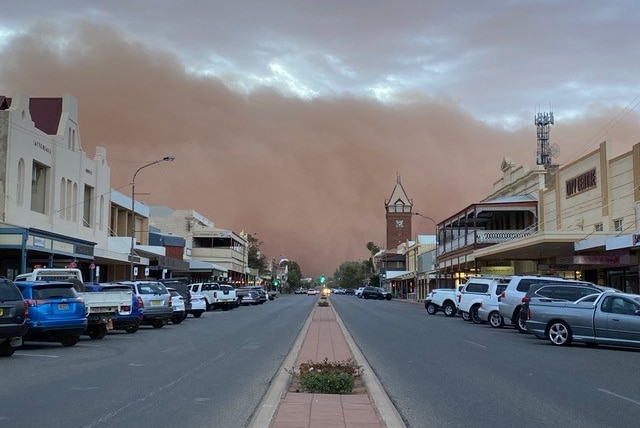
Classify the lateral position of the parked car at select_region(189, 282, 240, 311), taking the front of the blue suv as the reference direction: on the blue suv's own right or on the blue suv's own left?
on the blue suv's own right

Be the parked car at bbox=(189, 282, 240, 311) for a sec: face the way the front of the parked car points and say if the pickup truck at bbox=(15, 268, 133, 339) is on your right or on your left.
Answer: on your left

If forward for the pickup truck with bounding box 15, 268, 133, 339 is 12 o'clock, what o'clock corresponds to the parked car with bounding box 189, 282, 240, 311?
The parked car is roughly at 2 o'clock from the pickup truck.

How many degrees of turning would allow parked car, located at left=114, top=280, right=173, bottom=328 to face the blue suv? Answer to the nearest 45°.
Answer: approximately 135° to its left

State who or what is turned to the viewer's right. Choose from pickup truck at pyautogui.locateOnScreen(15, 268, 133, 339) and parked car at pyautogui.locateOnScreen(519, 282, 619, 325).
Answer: the parked car

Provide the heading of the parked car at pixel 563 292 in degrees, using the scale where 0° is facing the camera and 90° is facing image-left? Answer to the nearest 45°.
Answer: approximately 270°

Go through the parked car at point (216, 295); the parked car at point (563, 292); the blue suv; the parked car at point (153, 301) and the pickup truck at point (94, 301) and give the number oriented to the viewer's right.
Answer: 1

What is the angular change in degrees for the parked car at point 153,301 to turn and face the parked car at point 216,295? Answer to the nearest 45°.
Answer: approximately 45° to its right

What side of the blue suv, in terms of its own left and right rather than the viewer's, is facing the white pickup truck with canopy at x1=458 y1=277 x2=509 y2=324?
right

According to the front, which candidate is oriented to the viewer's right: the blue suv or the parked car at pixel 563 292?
the parked car

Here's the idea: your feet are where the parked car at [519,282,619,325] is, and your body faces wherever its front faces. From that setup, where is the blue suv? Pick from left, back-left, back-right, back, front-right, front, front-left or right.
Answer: back-right

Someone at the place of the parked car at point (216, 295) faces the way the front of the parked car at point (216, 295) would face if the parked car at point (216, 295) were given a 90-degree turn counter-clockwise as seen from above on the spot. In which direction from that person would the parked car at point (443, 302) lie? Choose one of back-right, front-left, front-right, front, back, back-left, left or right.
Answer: left

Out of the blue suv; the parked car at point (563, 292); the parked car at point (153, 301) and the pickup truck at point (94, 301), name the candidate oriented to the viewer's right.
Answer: the parked car at point (563, 292)

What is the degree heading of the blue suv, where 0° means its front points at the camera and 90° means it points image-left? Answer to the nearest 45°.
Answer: approximately 135°

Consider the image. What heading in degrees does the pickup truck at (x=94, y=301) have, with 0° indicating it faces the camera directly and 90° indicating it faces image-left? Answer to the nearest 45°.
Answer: approximately 135°
